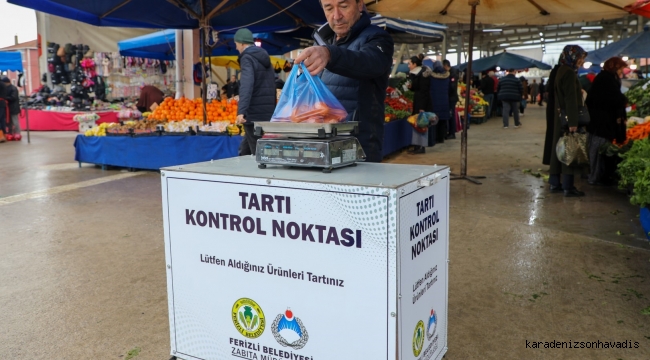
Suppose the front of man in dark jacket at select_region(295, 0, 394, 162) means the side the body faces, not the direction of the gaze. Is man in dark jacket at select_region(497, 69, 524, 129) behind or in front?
behind

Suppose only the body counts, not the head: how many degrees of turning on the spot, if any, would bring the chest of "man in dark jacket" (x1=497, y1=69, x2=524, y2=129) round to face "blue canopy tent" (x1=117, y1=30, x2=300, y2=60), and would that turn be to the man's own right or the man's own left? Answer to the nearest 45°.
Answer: approximately 135° to the man's own left

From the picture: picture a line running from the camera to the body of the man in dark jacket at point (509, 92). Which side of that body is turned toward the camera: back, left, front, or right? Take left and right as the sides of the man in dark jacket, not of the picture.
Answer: back

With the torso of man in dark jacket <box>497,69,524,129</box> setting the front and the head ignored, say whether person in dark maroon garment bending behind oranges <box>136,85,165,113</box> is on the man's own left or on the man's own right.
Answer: on the man's own left

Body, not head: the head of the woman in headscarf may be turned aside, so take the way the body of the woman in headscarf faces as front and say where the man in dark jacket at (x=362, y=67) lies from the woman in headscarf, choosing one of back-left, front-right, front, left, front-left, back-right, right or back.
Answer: right

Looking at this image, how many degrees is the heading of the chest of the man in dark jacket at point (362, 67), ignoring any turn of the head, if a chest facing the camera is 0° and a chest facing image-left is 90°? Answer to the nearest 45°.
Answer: approximately 45°

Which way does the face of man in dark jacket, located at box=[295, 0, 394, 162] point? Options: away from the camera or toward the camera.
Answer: toward the camera
